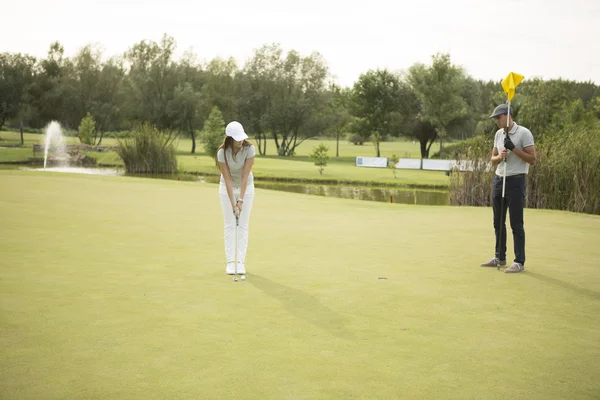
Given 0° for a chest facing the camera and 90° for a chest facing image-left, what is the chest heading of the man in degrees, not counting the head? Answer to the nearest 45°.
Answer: approximately 45°

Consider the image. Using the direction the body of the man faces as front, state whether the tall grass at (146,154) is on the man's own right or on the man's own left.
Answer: on the man's own right

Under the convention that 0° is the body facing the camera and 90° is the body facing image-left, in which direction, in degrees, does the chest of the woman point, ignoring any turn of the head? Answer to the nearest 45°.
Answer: approximately 0°

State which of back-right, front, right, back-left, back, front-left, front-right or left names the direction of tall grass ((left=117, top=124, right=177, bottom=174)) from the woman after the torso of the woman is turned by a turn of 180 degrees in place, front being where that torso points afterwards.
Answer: front

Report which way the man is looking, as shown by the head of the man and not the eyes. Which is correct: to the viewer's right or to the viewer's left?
to the viewer's left

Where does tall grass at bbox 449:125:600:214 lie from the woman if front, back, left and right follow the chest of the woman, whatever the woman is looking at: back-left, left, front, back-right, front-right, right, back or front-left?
back-left

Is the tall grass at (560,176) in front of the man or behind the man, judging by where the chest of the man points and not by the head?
behind

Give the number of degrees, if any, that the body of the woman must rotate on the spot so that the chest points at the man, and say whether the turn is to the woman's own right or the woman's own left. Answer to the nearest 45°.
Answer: approximately 90° to the woman's own left
